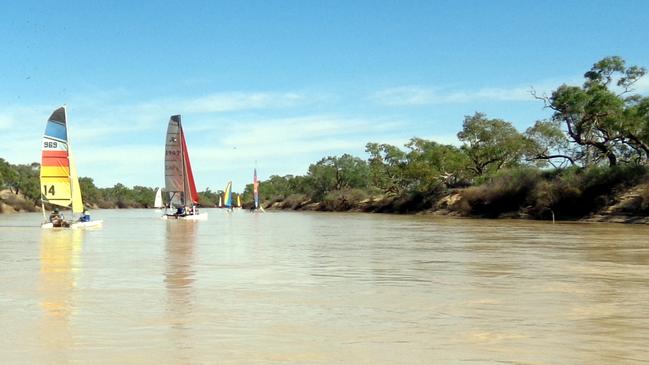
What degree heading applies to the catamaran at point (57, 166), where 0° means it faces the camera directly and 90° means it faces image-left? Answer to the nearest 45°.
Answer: approximately 270°
